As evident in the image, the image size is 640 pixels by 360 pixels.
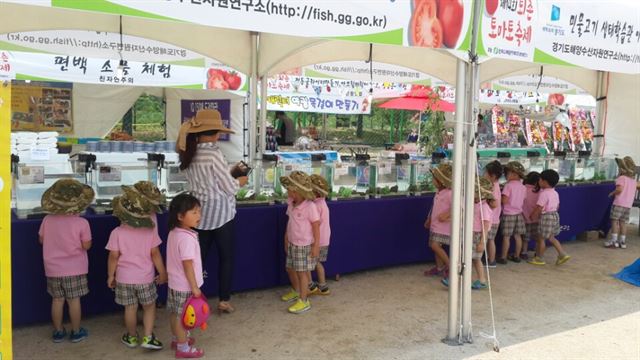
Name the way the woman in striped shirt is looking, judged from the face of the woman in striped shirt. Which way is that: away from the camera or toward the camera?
away from the camera

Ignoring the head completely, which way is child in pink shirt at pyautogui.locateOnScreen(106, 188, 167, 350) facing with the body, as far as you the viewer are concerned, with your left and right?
facing away from the viewer

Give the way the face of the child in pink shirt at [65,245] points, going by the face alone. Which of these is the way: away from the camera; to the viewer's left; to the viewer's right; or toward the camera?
away from the camera

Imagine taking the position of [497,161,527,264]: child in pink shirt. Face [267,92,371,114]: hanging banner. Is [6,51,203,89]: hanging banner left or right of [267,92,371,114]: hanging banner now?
left

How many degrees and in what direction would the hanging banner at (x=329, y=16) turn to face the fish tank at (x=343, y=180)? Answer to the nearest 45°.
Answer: approximately 180°

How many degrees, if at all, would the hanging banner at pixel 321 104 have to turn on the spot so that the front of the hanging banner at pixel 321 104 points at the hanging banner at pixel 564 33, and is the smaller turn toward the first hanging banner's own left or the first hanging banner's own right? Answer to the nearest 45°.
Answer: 0° — it already faces it

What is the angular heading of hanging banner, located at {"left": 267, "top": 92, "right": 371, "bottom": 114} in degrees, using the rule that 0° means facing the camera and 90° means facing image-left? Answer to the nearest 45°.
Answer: approximately 0°

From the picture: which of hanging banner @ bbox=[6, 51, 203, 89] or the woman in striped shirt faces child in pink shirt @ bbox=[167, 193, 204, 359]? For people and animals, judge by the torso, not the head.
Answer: the hanging banner
